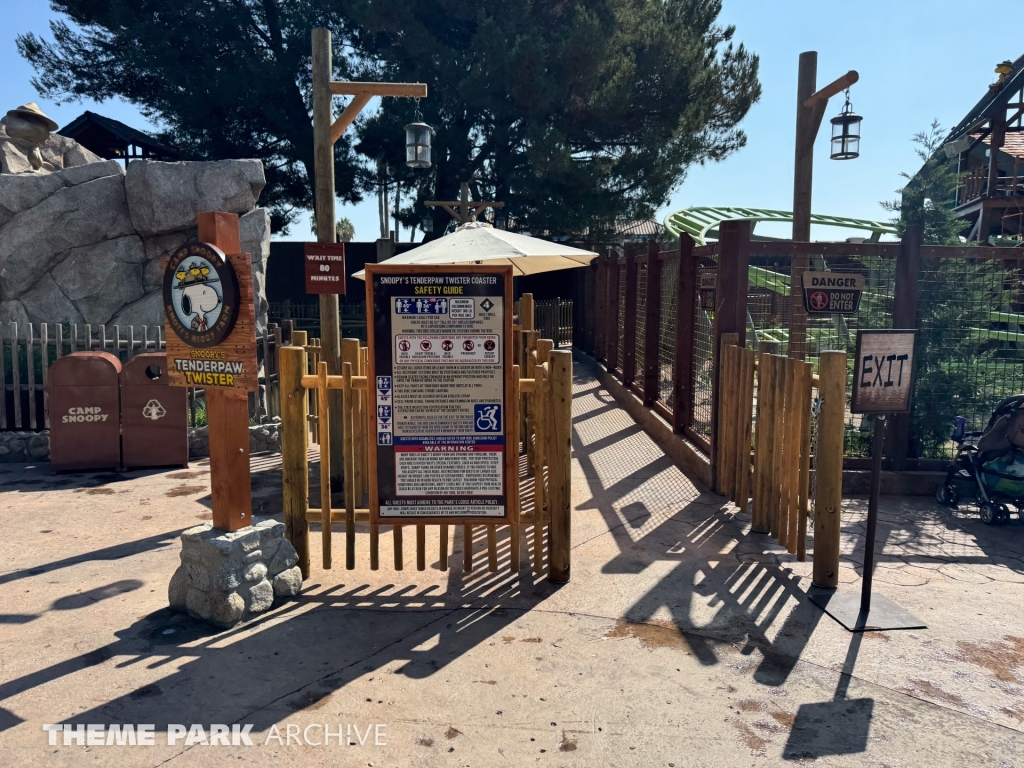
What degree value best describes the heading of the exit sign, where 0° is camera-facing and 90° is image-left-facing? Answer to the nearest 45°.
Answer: approximately 0°

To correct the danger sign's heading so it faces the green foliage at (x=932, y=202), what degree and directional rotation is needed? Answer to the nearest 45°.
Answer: approximately 180°

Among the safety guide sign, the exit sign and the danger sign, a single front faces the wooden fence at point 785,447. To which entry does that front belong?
the danger sign

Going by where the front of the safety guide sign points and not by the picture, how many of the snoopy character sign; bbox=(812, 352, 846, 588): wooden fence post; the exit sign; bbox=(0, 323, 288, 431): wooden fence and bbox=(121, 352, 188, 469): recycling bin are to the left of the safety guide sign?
2

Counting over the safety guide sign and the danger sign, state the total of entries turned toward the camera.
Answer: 2

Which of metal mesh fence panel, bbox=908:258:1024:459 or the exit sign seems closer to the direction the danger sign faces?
the exit sign

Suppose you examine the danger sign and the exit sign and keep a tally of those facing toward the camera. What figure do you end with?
2

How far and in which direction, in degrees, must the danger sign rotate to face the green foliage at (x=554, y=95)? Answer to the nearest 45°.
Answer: approximately 135° to its right

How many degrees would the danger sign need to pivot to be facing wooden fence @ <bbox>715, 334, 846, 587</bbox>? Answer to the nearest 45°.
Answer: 0° — it already faces it

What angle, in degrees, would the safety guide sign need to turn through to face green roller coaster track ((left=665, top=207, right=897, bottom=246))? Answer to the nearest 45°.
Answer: approximately 135° to its left

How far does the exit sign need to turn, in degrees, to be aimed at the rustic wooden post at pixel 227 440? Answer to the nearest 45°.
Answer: approximately 45° to its right

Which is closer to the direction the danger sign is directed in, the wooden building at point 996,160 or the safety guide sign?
the safety guide sign

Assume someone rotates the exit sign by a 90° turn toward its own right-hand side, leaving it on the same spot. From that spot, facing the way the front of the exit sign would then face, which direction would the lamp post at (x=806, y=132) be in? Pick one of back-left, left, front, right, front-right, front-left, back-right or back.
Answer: right

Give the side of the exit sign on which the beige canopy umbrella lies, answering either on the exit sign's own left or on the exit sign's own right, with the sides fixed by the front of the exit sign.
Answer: on the exit sign's own right

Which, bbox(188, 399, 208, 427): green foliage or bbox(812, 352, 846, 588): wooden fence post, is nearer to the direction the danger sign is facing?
the wooden fence post

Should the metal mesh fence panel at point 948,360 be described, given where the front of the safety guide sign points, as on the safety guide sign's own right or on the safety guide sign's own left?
on the safety guide sign's own left
